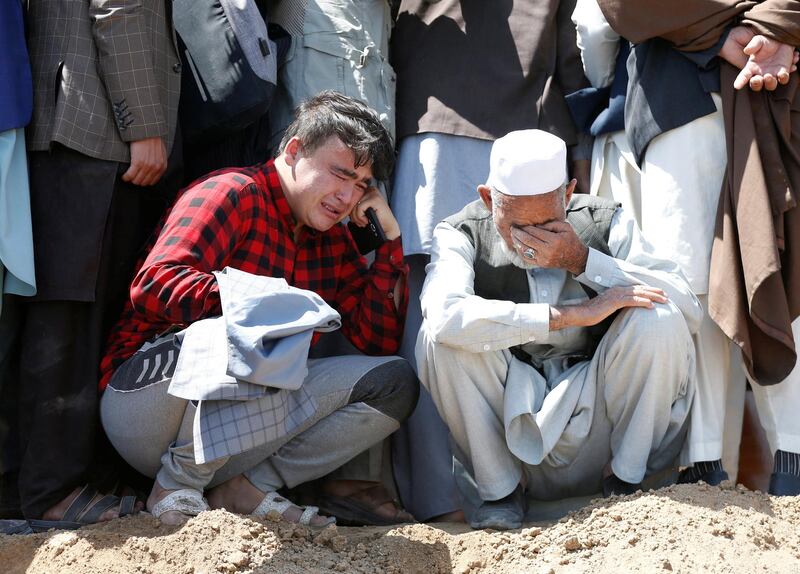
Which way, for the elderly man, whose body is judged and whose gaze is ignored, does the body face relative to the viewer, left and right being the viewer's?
facing the viewer
